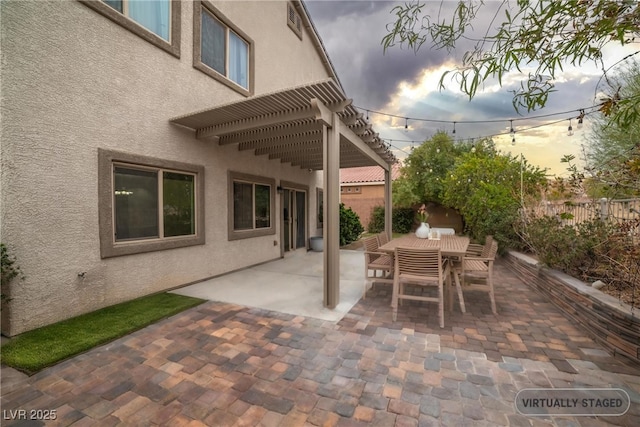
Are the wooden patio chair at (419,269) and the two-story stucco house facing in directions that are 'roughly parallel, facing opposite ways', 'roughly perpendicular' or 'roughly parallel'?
roughly perpendicular

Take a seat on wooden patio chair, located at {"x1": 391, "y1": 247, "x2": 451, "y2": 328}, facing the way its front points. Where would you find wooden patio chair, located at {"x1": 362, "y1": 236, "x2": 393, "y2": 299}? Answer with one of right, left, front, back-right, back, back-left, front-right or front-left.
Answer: front-left

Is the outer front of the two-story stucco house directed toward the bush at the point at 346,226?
no

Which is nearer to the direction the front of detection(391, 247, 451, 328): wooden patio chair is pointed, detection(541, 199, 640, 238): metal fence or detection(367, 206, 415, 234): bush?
the bush

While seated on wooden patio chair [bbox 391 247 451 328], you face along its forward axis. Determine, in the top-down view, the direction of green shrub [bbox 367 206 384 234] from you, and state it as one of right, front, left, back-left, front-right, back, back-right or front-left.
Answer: front

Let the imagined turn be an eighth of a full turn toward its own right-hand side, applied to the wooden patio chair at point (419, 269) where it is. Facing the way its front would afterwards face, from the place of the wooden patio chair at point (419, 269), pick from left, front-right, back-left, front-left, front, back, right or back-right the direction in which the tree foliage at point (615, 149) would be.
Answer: front

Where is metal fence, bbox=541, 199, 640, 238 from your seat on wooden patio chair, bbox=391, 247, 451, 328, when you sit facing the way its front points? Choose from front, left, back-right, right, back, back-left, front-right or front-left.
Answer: front-right

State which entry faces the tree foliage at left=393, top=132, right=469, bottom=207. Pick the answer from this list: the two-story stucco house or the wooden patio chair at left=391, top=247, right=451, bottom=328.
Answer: the wooden patio chair

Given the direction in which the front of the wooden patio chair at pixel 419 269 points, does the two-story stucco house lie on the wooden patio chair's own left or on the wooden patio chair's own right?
on the wooden patio chair's own left

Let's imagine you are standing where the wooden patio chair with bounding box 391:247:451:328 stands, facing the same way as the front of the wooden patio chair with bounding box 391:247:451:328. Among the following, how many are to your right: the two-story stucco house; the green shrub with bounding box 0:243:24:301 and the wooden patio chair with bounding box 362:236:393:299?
0

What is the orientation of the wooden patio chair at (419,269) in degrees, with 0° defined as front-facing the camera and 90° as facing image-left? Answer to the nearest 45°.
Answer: approximately 180°

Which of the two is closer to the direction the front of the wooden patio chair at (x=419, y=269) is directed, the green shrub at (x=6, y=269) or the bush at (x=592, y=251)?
the bush

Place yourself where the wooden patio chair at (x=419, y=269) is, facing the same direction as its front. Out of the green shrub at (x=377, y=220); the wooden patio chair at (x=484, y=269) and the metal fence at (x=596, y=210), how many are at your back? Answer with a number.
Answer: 0

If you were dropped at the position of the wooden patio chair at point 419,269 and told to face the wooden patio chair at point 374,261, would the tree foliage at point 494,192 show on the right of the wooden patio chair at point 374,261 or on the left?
right
